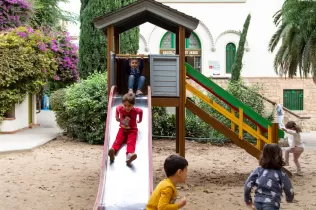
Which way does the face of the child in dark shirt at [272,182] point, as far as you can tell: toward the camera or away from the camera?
away from the camera

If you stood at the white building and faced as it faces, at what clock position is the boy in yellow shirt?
The boy in yellow shirt is roughly at 12 o'clock from the white building.

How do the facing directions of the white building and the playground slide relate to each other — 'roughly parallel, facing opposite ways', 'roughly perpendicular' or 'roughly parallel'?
roughly parallel

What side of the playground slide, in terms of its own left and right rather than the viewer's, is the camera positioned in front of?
front

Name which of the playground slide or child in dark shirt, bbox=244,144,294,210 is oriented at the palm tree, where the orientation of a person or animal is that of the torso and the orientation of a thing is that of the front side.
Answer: the child in dark shirt

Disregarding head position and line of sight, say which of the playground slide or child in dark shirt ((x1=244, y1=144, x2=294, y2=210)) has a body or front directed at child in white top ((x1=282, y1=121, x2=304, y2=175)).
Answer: the child in dark shirt

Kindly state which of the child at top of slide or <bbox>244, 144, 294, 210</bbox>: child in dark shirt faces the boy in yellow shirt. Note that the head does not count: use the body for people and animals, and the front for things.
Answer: the child at top of slide

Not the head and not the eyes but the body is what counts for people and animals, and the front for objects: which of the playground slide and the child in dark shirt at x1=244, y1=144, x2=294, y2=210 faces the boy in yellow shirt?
the playground slide

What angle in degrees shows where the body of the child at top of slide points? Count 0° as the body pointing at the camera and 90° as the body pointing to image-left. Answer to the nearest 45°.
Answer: approximately 0°

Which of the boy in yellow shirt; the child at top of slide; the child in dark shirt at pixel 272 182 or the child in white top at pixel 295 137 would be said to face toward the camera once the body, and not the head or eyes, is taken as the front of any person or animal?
the child at top of slide

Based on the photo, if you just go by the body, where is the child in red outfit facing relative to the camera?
toward the camera
